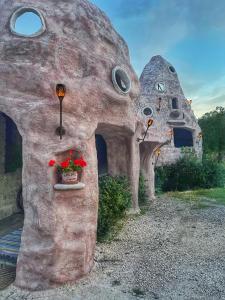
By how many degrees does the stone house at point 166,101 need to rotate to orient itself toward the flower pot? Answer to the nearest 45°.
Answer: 0° — it already faces it

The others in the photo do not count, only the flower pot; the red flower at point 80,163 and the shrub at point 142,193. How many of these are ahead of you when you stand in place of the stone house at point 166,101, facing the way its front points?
3

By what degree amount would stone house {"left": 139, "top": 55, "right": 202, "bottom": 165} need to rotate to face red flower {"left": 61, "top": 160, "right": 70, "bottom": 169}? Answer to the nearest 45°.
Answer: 0° — it already faces it

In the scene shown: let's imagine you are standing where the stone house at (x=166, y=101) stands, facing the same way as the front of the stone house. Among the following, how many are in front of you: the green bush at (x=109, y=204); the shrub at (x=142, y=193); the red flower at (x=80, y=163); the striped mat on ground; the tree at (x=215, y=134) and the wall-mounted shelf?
5

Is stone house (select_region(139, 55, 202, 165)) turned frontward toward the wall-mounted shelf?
yes

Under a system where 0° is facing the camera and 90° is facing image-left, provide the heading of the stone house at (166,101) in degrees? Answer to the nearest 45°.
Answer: approximately 0°

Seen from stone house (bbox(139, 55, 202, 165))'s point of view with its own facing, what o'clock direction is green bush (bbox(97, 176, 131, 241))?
The green bush is roughly at 12 o'clock from the stone house.

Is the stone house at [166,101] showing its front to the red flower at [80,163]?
yes

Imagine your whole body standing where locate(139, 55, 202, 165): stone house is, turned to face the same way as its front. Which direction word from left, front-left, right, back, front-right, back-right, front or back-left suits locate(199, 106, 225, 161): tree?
back-left

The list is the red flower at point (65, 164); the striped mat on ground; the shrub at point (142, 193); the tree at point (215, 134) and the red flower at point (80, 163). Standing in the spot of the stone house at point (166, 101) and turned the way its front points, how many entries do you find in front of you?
4
